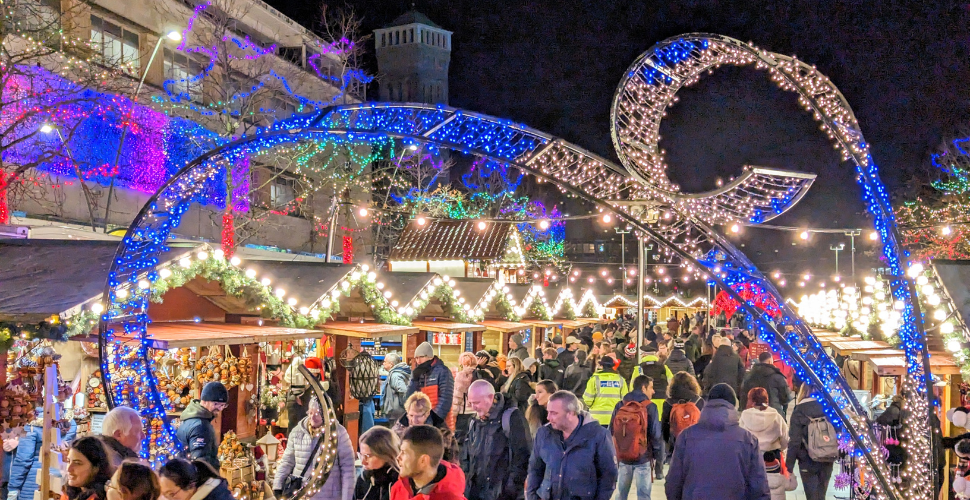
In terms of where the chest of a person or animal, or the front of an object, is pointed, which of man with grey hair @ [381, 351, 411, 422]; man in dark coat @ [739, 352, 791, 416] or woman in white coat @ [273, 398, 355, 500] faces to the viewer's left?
the man with grey hair

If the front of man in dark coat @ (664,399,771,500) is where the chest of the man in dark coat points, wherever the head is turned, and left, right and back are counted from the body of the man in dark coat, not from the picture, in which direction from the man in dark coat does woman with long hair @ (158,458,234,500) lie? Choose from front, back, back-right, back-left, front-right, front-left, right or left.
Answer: back-left

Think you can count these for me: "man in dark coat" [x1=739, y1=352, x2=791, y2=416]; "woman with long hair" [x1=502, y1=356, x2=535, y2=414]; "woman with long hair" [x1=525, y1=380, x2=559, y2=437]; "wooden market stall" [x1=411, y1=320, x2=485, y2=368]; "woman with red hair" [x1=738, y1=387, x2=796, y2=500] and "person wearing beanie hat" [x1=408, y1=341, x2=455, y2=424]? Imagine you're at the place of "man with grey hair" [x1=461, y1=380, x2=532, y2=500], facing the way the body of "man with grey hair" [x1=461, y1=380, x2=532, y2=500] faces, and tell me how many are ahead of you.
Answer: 0

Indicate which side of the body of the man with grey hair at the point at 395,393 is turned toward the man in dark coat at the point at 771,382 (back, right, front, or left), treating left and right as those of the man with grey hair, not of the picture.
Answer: back

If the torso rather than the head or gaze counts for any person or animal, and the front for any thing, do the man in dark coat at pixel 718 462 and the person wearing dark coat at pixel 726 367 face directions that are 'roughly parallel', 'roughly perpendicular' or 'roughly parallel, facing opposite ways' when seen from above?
roughly parallel

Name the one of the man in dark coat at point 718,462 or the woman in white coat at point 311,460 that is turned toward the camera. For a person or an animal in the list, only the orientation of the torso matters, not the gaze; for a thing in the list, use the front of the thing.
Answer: the woman in white coat

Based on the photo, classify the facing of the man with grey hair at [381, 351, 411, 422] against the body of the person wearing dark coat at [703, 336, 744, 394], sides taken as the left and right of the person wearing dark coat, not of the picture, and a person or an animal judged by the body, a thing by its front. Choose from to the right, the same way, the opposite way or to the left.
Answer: to the left

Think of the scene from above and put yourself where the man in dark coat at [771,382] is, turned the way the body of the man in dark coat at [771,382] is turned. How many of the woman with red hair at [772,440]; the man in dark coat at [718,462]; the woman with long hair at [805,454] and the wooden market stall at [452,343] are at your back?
3

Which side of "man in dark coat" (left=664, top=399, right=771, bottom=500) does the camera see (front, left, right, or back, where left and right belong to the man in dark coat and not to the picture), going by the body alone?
back

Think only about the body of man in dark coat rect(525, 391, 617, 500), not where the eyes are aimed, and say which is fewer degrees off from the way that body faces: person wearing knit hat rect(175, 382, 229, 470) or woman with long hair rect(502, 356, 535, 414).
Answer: the person wearing knit hat

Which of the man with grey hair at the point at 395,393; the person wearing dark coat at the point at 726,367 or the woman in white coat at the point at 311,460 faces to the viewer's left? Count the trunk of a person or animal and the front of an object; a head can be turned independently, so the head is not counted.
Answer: the man with grey hair

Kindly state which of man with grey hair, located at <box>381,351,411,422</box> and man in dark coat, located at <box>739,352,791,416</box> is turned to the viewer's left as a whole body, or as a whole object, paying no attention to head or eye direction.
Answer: the man with grey hair

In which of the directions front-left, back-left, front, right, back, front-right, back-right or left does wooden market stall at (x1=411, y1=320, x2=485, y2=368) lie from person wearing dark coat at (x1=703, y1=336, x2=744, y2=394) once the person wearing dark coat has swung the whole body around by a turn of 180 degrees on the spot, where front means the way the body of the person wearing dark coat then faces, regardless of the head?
back-right

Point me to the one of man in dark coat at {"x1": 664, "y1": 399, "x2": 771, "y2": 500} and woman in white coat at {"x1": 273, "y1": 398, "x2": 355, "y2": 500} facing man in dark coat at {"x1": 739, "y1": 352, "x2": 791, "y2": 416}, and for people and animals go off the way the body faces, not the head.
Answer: man in dark coat at {"x1": 664, "y1": 399, "x2": 771, "y2": 500}

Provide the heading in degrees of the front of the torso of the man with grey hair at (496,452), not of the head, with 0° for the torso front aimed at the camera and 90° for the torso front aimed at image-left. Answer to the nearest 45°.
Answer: approximately 45°

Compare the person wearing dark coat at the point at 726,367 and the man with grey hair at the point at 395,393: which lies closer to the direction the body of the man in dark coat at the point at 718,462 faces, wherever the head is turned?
the person wearing dark coat

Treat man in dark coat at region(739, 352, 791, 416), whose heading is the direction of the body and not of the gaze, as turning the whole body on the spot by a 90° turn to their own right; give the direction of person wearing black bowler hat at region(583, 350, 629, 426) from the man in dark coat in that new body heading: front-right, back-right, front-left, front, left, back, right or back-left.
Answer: back-right

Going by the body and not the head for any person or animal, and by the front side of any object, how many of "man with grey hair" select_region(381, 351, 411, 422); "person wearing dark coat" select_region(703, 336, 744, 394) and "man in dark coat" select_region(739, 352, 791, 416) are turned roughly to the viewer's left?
1

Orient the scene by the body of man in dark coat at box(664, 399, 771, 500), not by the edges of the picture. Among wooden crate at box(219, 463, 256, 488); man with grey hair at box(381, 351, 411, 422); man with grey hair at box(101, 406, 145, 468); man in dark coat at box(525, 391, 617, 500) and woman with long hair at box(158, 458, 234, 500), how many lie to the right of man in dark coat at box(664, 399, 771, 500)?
0

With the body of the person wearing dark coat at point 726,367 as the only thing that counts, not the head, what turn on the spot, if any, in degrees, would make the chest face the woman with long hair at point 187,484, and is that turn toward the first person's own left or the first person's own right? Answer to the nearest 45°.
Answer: approximately 180°

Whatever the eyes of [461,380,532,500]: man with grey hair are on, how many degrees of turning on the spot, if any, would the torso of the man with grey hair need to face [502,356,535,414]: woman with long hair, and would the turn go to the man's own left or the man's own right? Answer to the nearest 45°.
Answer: approximately 135° to the man's own right

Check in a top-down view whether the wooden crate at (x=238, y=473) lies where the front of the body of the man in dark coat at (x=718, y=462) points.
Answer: no
